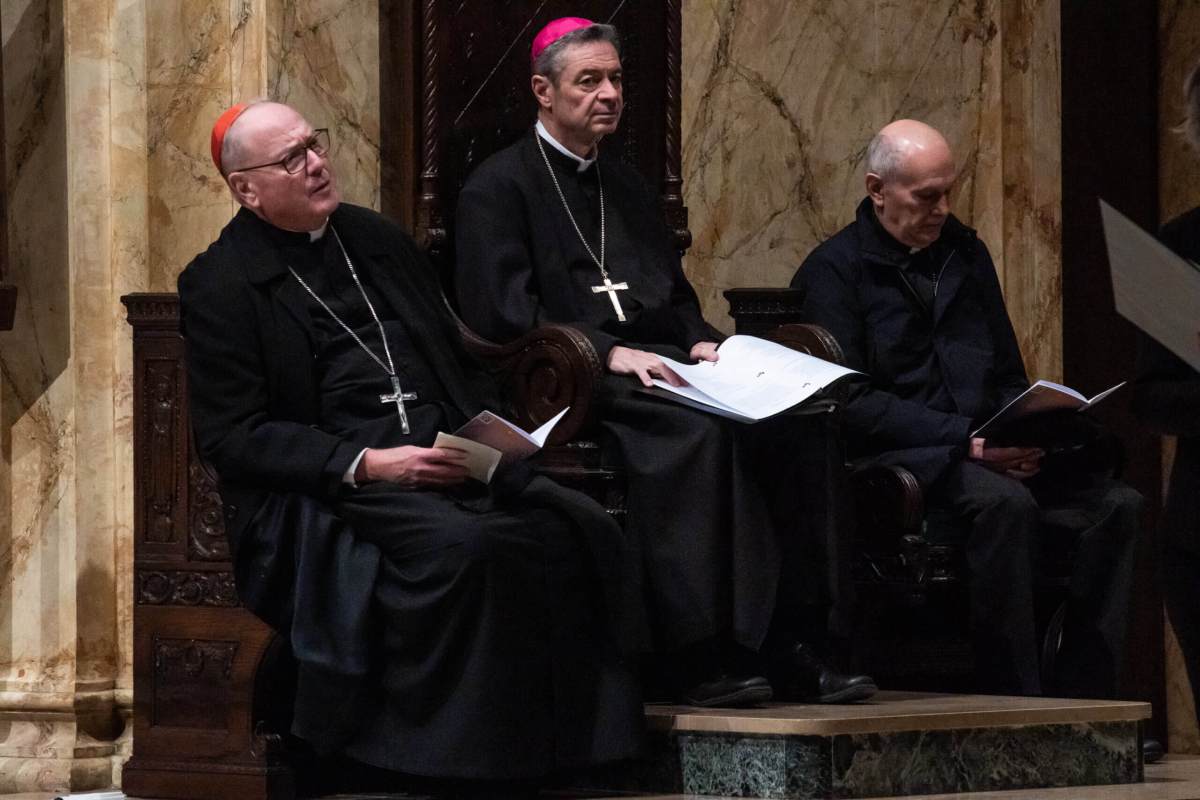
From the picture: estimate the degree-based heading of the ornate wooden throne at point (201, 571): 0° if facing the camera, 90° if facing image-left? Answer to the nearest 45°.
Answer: approximately 315°

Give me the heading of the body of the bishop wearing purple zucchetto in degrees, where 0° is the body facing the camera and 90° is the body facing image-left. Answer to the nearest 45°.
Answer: approximately 315°
